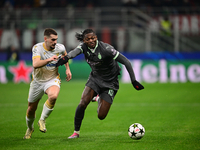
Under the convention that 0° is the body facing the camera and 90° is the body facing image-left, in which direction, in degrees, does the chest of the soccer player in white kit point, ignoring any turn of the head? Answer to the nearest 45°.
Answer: approximately 315°

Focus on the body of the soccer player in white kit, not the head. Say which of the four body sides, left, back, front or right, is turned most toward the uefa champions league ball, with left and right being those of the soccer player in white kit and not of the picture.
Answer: front

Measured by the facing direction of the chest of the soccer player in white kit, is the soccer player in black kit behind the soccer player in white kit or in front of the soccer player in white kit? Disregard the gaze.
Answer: in front
